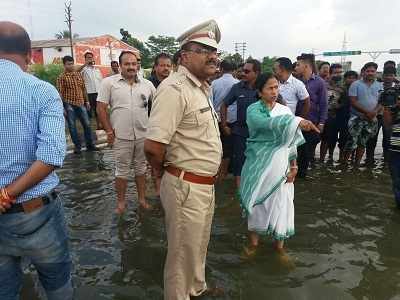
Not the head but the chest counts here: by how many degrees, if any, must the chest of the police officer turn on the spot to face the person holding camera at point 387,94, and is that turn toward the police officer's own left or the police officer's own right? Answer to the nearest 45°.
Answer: approximately 90° to the police officer's own left

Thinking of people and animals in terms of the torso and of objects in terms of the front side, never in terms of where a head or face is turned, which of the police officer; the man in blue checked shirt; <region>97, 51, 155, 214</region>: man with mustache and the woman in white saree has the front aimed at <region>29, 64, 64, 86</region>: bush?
the man in blue checked shirt

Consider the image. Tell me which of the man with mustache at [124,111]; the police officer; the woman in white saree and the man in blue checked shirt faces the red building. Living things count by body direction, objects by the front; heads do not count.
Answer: the man in blue checked shirt

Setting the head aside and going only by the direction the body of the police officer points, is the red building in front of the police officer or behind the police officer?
behind

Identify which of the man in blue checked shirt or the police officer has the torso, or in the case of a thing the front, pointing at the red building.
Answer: the man in blue checked shirt

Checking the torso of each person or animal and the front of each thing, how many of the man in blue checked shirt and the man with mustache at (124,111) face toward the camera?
1

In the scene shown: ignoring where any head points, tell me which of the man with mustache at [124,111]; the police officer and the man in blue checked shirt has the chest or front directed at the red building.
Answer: the man in blue checked shirt

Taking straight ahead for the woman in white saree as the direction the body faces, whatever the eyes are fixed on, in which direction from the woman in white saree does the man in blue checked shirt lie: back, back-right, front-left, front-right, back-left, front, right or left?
right

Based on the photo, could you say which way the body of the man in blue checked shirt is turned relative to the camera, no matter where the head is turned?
away from the camera

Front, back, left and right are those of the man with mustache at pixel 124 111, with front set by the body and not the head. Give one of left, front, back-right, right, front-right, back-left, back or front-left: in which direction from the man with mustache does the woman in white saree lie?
front-left
